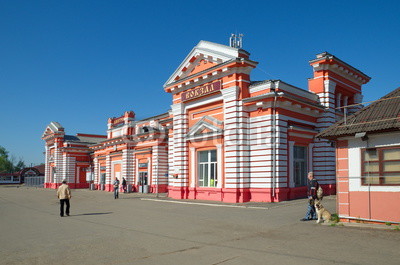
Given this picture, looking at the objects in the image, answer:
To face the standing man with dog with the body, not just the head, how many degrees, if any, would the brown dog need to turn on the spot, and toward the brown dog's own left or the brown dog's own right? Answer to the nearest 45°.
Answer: approximately 90° to the brown dog's own right

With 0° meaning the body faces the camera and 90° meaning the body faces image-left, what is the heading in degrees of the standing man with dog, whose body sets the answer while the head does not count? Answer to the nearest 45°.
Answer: approximately 45°

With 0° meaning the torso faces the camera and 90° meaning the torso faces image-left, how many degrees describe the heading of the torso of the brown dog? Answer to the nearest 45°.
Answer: approximately 45°
